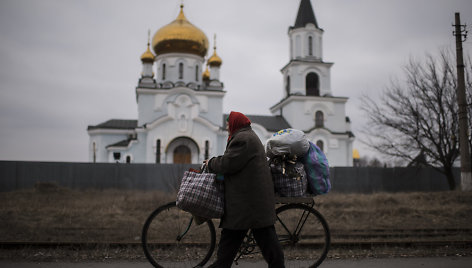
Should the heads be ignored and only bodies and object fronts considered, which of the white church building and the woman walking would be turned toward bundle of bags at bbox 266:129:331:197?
the white church building

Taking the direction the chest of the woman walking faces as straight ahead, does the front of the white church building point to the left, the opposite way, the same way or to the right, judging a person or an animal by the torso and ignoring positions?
to the left

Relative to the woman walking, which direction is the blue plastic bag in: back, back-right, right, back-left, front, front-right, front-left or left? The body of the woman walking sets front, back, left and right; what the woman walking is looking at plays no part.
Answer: back-right

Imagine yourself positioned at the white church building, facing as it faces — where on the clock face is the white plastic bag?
The white plastic bag is roughly at 12 o'clock from the white church building.

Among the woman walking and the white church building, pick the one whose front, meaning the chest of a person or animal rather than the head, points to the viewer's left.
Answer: the woman walking

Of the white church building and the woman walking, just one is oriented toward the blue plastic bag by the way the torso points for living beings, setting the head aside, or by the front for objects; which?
the white church building

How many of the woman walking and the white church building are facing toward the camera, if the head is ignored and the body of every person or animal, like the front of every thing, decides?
1

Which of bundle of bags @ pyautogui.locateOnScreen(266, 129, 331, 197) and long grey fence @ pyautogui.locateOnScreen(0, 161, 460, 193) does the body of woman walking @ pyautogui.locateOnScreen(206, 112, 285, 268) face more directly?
the long grey fence

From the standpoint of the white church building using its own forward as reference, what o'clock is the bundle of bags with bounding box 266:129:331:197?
The bundle of bags is roughly at 12 o'clock from the white church building.

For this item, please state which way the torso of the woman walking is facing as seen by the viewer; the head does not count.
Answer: to the viewer's left

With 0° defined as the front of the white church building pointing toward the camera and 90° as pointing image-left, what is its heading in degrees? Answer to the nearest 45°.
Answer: approximately 0°

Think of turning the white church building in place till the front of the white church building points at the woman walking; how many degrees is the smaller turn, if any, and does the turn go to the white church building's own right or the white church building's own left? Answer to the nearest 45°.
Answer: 0° — it already faces them
